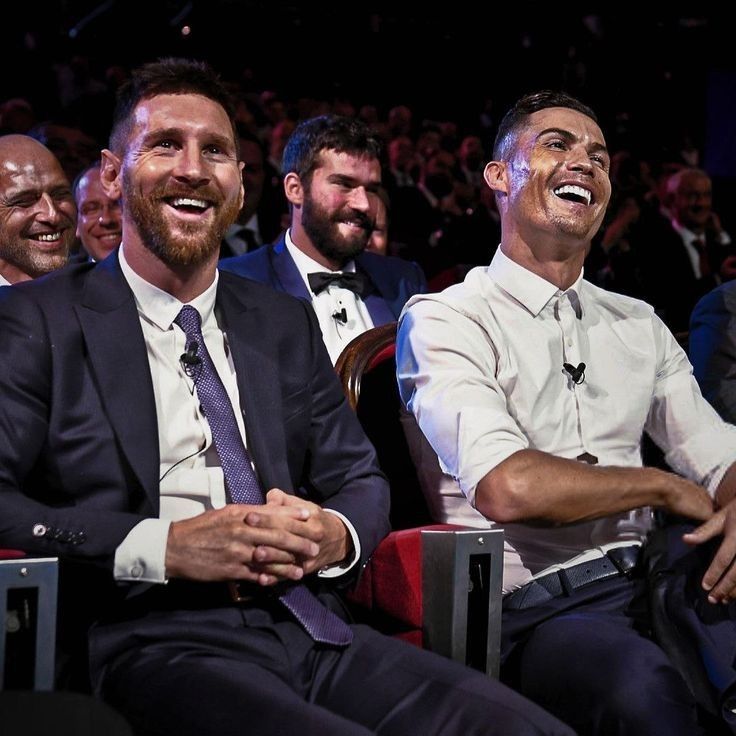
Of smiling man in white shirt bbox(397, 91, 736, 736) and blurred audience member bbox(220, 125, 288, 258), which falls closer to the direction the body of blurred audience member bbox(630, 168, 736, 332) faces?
the smiling man in white shirt

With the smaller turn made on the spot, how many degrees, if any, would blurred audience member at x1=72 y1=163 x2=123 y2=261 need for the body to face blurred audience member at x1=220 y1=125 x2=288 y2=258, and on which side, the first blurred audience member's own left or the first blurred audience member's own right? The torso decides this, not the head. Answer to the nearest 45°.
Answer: approximately 90° to the first blurred audience member's own left

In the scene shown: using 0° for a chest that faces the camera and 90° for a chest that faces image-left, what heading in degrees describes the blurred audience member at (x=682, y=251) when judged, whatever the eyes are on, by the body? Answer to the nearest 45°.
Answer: approximately 315°

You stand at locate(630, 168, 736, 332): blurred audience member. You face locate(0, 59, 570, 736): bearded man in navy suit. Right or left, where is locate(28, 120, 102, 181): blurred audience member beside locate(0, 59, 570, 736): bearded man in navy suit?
right

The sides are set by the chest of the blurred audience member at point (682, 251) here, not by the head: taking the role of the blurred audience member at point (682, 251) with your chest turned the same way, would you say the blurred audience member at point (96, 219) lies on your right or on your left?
on your right

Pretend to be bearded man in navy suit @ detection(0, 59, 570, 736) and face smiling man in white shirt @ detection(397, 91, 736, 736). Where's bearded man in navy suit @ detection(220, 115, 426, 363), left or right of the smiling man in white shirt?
left

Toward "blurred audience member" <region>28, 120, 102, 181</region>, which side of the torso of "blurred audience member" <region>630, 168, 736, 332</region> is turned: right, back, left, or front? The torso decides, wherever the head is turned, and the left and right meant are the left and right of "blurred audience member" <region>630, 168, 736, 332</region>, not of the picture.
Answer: right

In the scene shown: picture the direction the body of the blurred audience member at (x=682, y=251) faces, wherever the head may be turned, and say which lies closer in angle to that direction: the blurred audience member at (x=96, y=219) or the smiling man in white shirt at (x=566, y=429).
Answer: the smiling man in white shirt

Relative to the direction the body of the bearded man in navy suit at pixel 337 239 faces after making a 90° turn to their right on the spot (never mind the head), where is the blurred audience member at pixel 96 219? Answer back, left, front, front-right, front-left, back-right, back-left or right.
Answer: front-right
